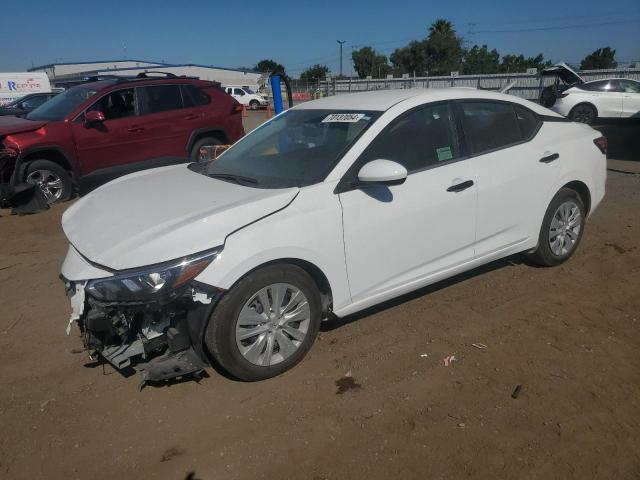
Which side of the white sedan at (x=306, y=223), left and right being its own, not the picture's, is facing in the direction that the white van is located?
right

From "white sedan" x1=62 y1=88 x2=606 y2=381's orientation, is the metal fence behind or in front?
behind

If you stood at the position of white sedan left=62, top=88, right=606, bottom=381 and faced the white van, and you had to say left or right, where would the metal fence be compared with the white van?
right

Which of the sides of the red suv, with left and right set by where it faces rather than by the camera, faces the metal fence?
back

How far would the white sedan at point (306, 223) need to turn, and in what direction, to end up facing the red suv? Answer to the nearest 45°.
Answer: approximately 90° to its right

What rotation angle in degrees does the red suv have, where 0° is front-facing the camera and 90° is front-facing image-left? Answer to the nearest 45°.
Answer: approximately 45°

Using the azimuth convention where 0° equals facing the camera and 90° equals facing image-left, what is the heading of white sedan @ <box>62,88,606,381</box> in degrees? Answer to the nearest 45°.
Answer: approximately 45°

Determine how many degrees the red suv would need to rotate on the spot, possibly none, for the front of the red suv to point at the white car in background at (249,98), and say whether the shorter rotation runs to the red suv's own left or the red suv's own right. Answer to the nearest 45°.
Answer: approximately 135° to the red suv's own right
